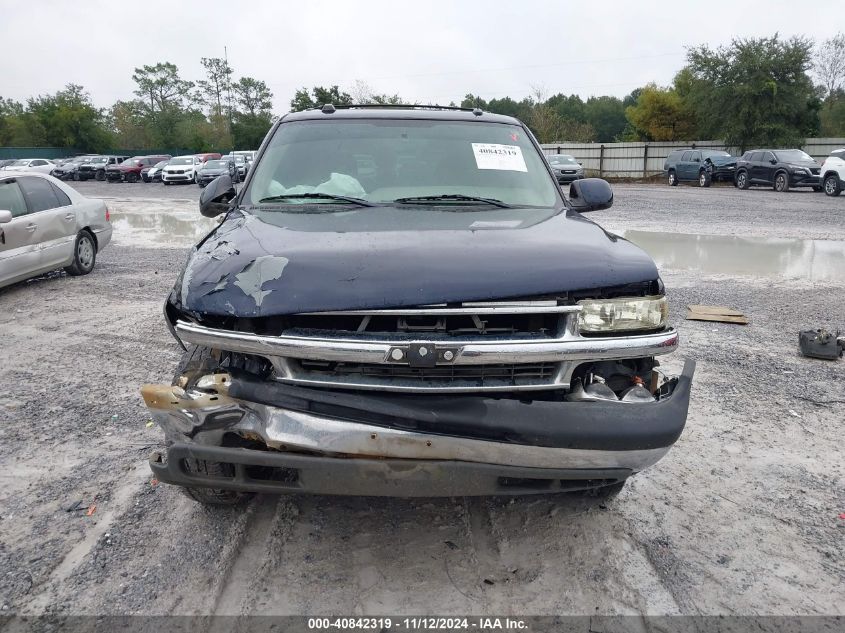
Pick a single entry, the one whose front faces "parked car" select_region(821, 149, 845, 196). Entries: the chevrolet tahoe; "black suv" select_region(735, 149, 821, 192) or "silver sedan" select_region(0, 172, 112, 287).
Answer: the black suv

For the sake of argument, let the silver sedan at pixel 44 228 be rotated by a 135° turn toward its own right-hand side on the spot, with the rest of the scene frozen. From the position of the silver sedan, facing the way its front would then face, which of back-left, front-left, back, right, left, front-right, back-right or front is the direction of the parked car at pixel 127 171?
front

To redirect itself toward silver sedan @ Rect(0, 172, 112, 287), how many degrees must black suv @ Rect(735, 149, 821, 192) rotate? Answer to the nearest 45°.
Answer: approximately 45° to its right

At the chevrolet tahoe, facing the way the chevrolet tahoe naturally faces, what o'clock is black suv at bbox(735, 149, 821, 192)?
The black suv is roughly at 7 o'clock from the chevrolet tahoe.

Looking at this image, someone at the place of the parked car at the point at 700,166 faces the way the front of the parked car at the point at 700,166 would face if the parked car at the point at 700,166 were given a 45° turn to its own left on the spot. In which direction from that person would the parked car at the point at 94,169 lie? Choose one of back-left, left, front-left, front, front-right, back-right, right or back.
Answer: back

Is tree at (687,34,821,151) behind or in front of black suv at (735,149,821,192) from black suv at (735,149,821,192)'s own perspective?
behind

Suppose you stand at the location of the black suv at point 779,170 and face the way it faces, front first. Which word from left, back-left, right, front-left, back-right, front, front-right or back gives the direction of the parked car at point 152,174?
back-right

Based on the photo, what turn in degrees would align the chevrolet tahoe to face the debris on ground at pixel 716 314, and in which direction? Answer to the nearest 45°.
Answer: approximately 135° to its left

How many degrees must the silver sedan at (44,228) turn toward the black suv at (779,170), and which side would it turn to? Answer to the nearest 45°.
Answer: approximately 135° to its left
